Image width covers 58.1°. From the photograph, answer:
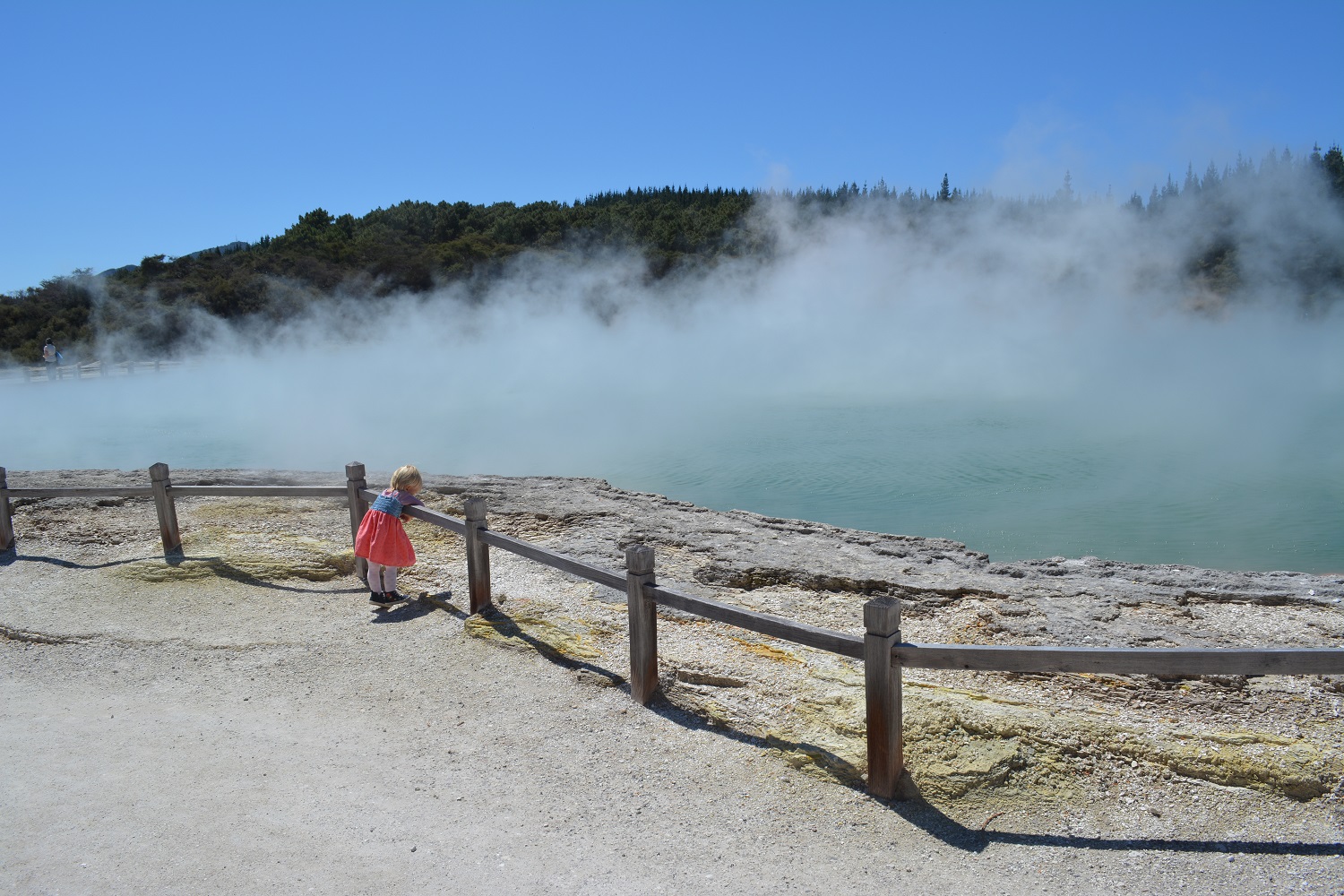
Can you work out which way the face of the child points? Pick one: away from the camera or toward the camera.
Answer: away from the camera

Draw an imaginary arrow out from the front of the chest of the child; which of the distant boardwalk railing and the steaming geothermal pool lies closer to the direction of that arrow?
the steaming geothermal pool

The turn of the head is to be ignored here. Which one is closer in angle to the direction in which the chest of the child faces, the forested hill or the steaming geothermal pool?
the steaming geothermal pool

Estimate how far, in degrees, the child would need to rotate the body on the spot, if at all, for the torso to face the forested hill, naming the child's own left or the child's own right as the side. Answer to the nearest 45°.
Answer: approximately 45° to the child's own left

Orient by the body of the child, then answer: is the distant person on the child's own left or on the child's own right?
on the child's own left

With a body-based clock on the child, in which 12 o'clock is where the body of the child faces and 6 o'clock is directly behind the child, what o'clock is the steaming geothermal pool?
The steaming geothermal pool is roughly at 12 o'clock from the child.

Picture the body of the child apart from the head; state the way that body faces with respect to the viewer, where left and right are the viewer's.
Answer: facing away from the viewer and to the right of the viewer
